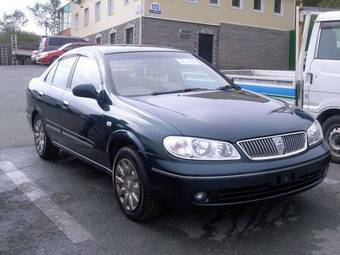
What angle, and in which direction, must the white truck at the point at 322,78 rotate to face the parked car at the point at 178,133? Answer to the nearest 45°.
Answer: approximately 90° to its right

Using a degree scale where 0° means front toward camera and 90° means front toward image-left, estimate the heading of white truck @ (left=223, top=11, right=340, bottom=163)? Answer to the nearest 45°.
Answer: approximately 315°

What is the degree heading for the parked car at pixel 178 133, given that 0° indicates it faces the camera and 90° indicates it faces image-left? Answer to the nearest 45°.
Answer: approximately 315°

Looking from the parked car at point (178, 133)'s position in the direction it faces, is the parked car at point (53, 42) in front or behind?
behind

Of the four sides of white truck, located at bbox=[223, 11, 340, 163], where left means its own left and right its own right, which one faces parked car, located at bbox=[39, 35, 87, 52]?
back

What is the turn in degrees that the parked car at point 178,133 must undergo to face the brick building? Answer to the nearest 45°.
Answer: approximately 135° to its left
